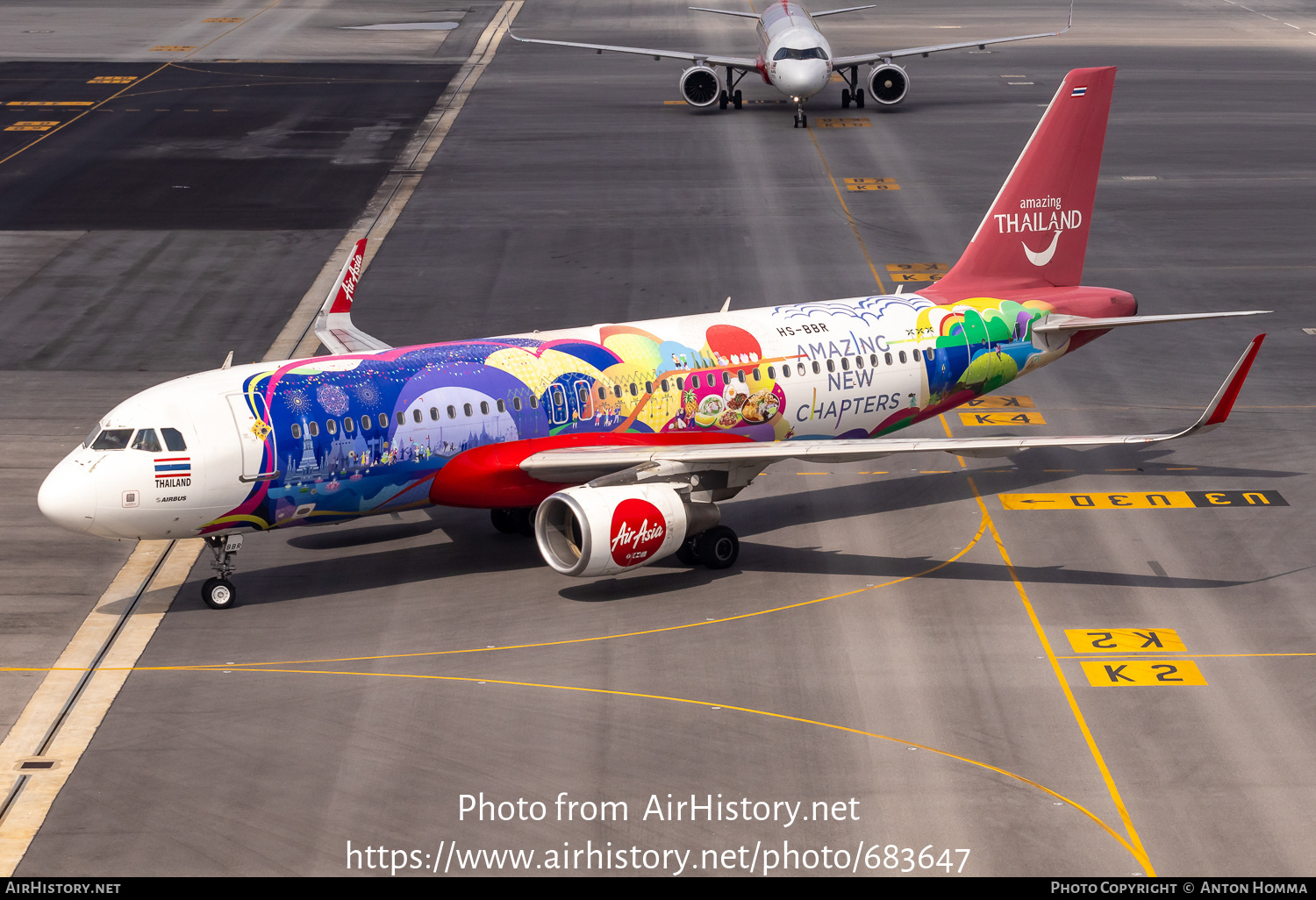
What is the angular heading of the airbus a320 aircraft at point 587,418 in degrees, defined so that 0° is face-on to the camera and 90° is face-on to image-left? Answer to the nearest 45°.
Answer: approximately 45°
